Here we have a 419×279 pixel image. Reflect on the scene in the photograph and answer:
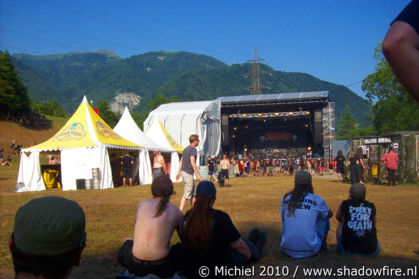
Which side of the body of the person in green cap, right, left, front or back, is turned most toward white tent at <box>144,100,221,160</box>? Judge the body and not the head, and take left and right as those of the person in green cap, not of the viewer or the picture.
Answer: front

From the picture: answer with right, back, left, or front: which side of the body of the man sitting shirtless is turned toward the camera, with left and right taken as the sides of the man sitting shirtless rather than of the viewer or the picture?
back

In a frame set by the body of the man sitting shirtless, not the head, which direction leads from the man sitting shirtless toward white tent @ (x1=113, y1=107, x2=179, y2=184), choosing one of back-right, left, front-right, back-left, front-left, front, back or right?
front

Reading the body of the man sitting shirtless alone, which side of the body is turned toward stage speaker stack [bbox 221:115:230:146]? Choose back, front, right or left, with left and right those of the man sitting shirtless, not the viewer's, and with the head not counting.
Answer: front

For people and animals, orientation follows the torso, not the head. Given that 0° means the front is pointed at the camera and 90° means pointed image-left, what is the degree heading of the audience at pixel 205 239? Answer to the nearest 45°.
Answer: approximately 225°

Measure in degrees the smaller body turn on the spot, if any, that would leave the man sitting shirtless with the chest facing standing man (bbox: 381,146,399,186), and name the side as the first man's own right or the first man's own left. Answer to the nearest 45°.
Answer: approximately 45° to the first man's own right

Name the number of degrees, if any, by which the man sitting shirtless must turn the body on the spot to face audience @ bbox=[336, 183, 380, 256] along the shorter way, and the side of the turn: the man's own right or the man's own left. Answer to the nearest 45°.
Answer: approximately 90° to the man's own right

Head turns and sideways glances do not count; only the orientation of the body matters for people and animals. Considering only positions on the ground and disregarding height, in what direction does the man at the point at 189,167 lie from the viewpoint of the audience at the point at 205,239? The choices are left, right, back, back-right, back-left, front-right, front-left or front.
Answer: front-left

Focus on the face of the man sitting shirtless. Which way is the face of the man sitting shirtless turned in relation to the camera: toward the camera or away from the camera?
away from the camera

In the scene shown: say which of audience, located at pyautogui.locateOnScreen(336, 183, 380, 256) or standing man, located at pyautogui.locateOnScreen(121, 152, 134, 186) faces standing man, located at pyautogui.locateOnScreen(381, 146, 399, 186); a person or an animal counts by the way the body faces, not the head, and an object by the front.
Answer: the audience

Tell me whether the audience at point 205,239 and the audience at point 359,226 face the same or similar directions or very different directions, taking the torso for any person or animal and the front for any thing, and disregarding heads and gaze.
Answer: same or similar directions

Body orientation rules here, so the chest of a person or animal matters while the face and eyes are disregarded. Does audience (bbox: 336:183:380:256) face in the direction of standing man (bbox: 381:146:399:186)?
yes

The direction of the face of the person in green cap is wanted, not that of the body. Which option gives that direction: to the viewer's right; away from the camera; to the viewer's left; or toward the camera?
away from the camera

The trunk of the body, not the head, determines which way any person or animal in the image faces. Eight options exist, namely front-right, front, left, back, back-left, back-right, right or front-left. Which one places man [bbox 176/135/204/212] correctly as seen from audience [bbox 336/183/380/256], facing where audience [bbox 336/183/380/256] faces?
front-left

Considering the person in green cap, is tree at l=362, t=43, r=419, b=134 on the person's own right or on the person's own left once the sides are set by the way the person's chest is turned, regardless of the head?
on the person's own right

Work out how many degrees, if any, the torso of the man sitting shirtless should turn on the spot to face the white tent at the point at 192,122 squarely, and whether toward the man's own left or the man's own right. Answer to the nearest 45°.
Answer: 0° — they already face it
